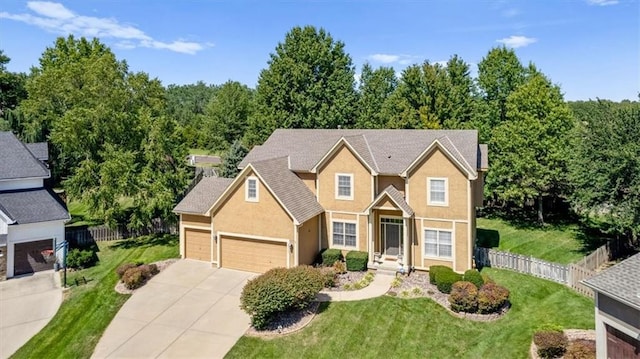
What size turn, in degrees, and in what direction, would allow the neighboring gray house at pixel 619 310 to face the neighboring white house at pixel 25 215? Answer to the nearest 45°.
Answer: approximately 45° to its right

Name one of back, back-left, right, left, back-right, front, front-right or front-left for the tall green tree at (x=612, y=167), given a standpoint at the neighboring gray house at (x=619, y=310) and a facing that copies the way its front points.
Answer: back-right

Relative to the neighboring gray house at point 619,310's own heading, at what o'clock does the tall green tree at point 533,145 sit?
The tall green tree is roughly at 4 o'clock from the neighboring gray house.

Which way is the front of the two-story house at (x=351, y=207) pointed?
toward the camera

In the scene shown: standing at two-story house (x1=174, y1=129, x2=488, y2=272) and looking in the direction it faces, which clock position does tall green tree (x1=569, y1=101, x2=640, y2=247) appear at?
The tall green tree is roughly at 9 o'clock from the two-story house.

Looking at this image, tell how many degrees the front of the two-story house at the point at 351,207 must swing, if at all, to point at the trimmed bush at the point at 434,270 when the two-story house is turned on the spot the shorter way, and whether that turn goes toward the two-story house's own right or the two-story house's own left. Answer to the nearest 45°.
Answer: approximately 45° to the two-story house's own left

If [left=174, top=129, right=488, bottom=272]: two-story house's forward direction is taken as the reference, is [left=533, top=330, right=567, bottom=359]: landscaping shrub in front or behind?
in front

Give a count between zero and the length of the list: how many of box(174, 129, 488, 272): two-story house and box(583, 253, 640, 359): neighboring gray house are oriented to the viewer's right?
0

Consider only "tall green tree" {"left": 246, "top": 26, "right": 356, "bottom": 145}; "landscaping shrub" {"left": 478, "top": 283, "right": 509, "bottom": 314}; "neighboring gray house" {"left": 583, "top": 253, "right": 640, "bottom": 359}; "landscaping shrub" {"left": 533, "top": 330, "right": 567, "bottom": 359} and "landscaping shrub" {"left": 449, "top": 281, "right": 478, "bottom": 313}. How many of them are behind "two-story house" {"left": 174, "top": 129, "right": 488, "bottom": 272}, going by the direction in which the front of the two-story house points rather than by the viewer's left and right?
1

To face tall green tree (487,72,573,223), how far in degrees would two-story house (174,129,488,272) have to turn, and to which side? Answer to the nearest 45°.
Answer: approximately 135° to its left

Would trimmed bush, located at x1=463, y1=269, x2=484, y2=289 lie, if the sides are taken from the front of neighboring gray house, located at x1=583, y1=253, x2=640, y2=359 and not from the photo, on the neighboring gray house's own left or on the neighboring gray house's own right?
on the neighboring gray house's own right

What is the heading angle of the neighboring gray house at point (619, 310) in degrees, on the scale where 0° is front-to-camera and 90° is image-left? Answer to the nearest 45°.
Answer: approximately 45°

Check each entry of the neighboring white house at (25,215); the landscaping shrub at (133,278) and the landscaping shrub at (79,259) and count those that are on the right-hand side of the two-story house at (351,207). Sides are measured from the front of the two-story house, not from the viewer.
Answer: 3

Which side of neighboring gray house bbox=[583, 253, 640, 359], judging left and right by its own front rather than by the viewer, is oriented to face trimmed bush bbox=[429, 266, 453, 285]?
right

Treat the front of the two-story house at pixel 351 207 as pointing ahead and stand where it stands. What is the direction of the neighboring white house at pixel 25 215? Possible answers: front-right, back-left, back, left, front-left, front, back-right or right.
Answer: right

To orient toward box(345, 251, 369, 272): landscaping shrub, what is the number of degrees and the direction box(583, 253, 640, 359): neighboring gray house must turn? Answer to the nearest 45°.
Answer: approximately 45° to its right
